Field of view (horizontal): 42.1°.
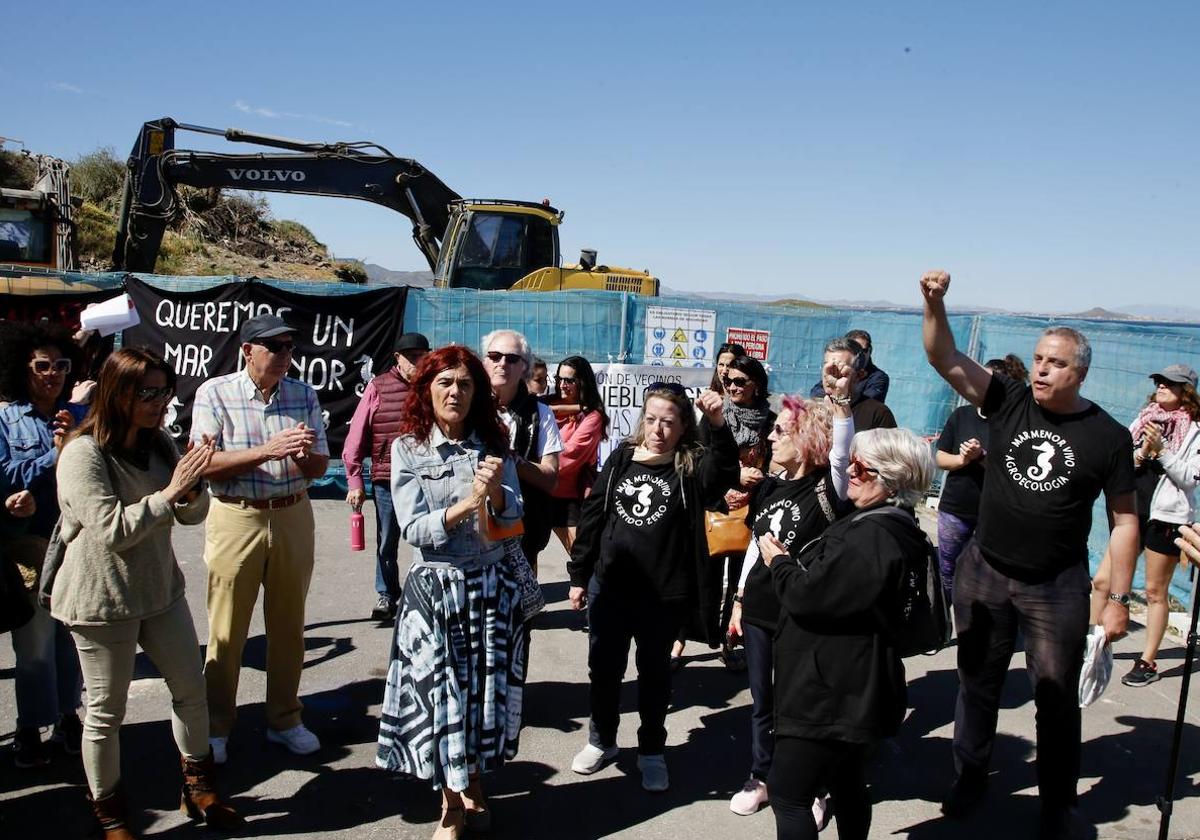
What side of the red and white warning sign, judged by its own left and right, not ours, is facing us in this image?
front

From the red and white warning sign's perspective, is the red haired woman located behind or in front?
in front

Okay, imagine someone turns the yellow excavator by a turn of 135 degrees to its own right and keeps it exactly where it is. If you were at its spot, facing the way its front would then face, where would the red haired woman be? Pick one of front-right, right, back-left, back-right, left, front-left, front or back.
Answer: back-right

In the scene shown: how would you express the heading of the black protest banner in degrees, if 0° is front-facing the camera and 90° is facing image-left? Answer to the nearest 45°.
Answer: approximately 0°

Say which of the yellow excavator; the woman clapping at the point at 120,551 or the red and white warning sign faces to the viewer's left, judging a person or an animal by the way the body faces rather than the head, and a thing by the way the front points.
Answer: the yellow excavator

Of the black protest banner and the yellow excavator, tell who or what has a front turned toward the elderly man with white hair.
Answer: the black protest banner

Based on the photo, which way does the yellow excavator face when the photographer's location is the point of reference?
facing to the left of the viewer

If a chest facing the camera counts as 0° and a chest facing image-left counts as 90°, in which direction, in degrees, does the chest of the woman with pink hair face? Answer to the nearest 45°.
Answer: approximately 45°
